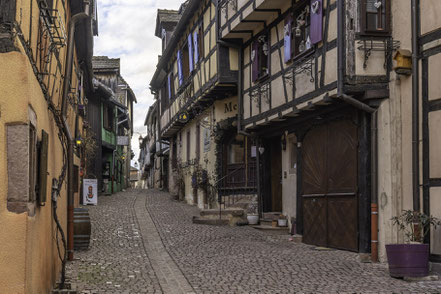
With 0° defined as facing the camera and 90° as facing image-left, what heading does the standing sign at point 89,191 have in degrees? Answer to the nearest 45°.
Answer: approximately 0°

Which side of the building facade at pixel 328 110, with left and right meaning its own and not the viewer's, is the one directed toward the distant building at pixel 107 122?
right

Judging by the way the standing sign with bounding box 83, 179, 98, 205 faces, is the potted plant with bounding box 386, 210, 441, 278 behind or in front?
in front

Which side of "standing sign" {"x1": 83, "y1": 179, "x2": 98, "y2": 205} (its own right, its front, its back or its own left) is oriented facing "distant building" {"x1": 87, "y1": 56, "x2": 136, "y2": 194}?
back

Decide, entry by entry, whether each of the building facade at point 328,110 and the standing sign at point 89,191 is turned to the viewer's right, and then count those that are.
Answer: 0

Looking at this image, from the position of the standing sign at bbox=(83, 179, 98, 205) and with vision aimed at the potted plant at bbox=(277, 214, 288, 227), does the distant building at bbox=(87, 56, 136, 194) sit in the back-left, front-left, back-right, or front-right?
back-left

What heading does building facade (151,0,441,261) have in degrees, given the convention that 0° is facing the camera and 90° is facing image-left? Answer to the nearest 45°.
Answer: approximately 45°

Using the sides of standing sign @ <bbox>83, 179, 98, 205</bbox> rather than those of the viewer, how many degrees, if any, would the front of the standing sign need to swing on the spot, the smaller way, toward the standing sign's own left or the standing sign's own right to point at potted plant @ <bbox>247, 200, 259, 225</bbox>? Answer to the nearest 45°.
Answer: approximately 45° to the standing sign's own left
